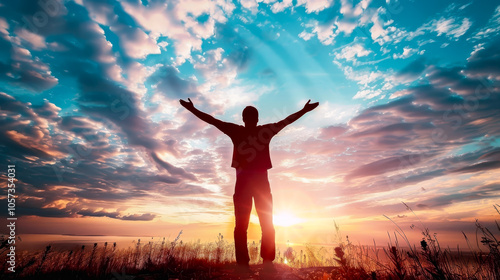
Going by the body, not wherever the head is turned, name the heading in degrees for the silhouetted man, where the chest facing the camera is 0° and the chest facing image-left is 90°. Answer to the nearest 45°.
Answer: approximately 180°
